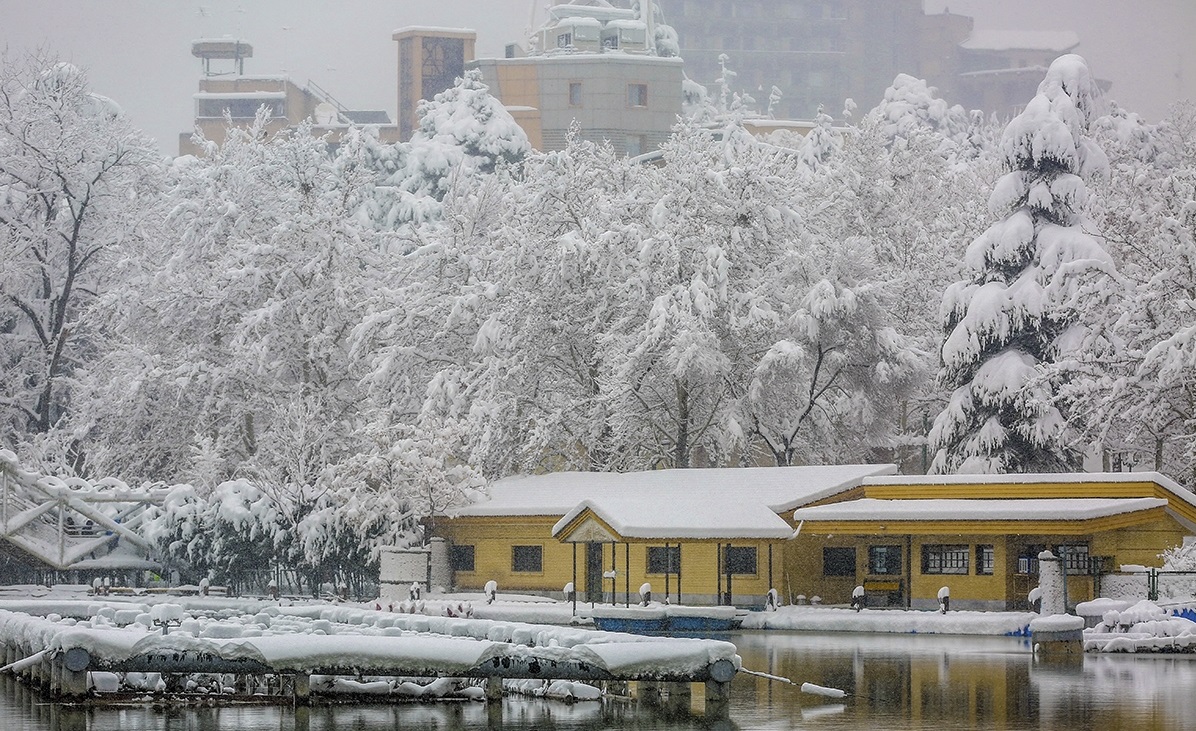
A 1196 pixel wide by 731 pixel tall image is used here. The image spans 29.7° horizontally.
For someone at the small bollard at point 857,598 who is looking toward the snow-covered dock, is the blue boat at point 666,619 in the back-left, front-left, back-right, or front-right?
front-right

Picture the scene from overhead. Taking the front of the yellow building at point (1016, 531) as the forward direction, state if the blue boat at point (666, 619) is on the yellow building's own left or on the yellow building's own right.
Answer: on the yellow building's own right

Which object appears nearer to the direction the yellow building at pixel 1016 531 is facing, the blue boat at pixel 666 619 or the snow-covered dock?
the snow-covered dock

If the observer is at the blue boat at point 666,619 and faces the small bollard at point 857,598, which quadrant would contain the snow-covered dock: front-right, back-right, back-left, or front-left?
back-right

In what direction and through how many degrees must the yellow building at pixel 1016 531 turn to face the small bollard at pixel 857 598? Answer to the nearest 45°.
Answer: approximately 90° to its right

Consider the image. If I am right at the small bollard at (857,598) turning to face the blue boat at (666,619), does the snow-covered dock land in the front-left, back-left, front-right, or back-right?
front-left

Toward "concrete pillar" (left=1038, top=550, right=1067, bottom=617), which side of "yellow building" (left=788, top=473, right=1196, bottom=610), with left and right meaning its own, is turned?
front

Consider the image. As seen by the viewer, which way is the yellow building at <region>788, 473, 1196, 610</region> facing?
toward the camera
